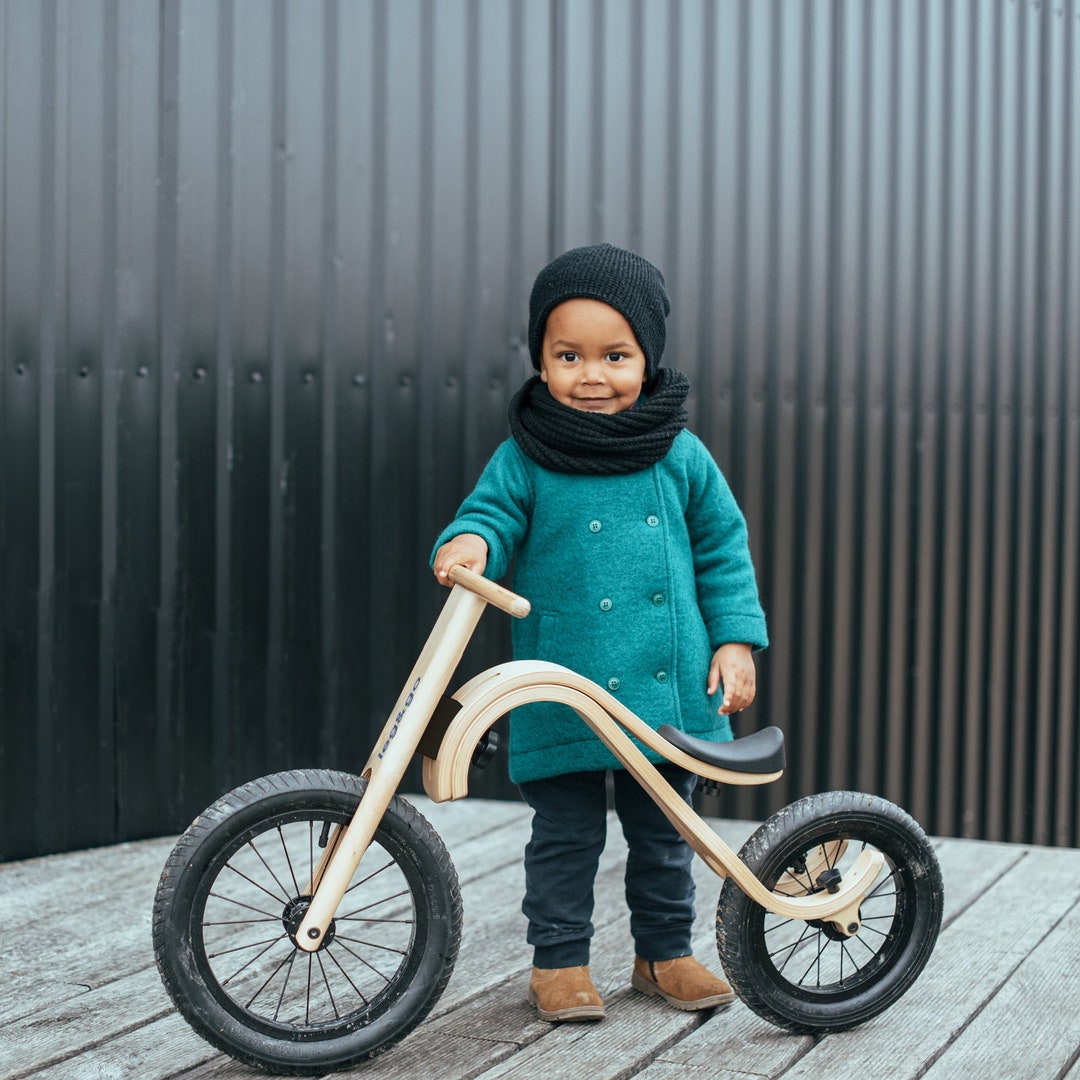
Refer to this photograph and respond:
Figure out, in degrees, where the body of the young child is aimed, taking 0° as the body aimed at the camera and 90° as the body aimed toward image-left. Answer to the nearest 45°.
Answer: approximately 0°
